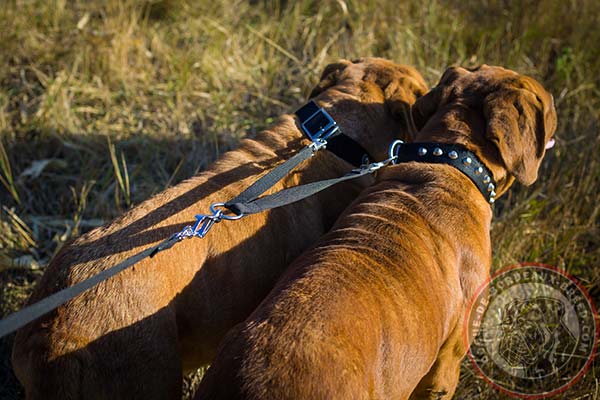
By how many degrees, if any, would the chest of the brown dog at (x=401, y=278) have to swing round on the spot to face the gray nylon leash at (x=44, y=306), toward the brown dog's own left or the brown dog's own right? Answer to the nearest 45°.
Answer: approximately 135° to the brown dog's own left

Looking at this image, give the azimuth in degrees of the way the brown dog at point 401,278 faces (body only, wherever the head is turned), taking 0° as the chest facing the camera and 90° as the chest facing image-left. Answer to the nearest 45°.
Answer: approximately 225°
